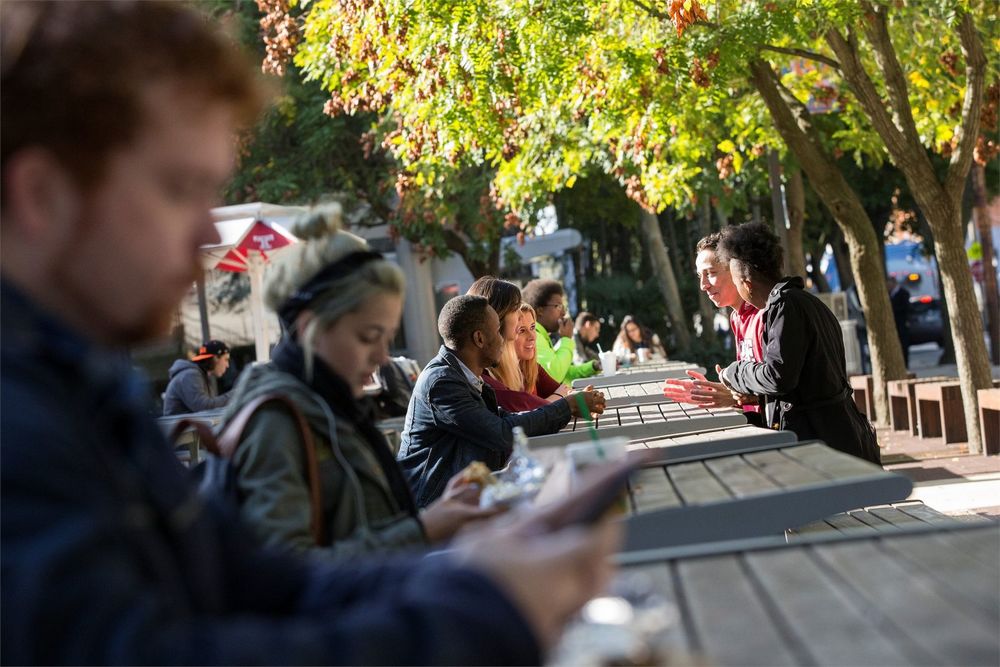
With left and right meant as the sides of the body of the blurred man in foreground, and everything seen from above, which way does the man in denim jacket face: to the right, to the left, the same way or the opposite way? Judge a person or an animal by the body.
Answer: the same way

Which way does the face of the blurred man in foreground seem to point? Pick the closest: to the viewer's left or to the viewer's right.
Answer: to the viewer's right

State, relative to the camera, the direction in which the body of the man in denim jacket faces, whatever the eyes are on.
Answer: to the viewer's right

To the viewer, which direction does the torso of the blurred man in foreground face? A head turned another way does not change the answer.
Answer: to the viewer's right

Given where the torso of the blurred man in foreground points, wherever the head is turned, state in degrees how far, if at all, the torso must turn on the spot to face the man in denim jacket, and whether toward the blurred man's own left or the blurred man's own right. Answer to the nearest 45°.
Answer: approximately 90° to the blurred man's own left

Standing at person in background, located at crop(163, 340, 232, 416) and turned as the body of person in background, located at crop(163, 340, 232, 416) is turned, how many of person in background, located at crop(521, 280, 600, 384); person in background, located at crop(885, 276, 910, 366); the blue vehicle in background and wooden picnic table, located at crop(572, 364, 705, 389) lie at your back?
0

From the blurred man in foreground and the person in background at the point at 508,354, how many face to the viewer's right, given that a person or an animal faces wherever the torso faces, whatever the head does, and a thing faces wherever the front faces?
2

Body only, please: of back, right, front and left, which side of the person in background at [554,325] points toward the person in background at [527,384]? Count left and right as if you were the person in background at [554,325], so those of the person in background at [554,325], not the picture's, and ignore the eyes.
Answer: right

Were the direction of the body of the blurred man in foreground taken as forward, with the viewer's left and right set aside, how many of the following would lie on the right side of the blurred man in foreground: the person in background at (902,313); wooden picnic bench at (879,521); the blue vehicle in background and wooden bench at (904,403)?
0

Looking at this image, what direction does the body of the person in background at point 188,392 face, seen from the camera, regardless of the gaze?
to the viewer's right

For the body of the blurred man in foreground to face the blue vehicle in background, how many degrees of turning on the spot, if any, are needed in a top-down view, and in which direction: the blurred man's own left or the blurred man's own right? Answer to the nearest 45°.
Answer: approximately 45° to the blurred man's own left

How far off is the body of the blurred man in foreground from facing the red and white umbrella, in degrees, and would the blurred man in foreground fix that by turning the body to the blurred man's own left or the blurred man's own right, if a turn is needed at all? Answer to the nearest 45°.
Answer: approximately 90° to the blurred man's own left

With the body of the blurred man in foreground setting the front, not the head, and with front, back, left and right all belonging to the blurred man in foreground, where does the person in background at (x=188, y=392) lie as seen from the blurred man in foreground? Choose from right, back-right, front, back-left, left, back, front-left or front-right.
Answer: left
